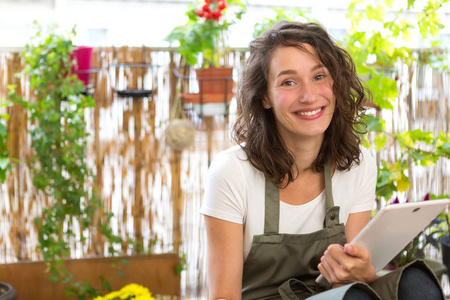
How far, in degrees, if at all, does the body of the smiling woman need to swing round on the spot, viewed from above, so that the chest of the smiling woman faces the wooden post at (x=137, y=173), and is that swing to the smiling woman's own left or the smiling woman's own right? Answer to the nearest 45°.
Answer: approximately 180°

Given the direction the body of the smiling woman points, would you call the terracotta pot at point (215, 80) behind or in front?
behind

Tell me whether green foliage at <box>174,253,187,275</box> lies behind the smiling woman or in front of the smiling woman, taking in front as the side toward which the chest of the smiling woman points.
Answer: behind

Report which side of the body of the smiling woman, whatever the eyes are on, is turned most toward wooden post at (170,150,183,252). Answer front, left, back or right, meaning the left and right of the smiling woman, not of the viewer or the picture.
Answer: back

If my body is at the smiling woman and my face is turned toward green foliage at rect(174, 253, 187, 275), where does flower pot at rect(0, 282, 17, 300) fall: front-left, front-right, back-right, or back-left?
front-left

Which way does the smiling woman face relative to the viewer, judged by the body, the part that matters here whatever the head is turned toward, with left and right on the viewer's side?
facing the viewer and to the right of the viewer

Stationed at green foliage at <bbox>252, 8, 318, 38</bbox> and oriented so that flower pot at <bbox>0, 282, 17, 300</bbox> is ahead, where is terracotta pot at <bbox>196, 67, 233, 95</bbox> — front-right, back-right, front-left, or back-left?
front-right

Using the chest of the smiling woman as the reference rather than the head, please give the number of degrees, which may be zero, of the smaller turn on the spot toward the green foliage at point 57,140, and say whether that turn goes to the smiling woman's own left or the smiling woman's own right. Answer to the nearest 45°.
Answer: approximately 180°

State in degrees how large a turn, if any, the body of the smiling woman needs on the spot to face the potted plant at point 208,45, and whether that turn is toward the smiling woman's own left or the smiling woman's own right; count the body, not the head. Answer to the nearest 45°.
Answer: approximately 135° to the smiling woman's own left
